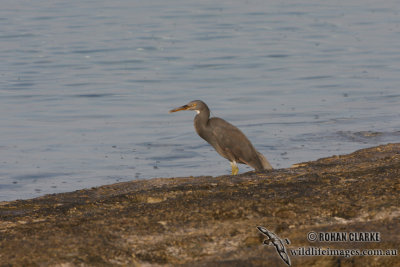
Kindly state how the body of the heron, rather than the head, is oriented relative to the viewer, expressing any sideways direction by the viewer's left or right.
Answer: facing to the left of the viewer
